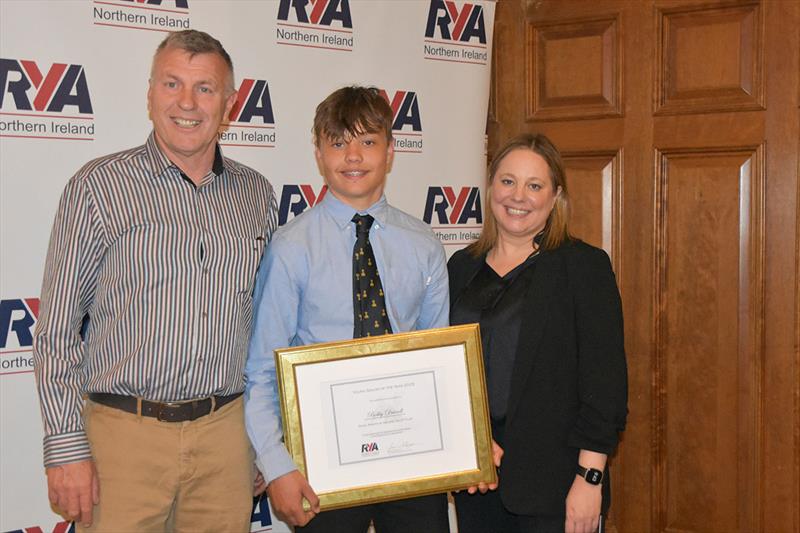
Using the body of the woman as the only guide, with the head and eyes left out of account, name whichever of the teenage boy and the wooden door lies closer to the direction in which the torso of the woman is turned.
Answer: the teenage boy

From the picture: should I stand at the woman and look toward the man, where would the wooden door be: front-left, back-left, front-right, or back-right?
back-right

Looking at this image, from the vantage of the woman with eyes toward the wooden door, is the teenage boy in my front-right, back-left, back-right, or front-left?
back-left

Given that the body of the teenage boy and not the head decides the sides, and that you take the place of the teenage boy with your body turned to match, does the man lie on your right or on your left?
on your right

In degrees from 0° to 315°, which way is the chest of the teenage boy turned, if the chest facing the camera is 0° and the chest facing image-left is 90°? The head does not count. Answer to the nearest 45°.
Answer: approximately 0°

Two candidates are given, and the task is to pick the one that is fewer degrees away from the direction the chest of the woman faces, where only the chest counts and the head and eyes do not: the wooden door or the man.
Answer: the man

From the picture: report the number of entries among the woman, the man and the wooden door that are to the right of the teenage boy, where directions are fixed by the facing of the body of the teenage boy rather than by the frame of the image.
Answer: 1

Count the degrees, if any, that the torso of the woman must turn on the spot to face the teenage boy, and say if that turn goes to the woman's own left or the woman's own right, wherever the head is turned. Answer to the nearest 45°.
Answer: approximately 45° to the woman's own right

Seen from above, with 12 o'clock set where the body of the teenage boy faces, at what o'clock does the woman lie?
The woman is roughly at 9 o'clock from the teenage boy.

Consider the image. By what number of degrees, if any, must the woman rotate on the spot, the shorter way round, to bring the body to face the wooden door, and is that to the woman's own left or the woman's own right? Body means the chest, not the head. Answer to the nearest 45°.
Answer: approximately 180°
